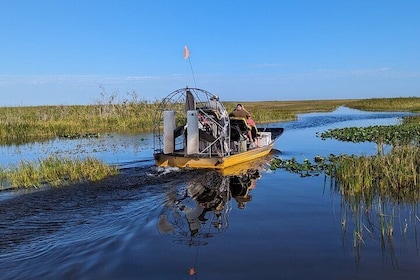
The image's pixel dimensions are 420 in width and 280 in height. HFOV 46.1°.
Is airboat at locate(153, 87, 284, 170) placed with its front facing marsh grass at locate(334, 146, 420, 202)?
no

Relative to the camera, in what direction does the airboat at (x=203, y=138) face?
facing away from the viewer and to the right of the viewer

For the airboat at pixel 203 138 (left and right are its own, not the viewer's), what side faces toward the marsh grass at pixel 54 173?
back

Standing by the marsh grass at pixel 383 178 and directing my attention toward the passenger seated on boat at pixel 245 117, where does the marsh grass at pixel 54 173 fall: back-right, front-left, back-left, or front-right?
front-left
